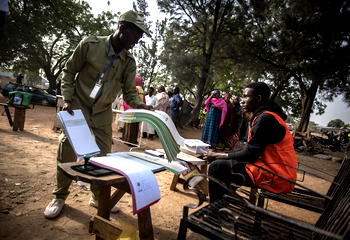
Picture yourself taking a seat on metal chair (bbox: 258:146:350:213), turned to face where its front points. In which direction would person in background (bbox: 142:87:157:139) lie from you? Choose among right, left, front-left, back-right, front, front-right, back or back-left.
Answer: front-right

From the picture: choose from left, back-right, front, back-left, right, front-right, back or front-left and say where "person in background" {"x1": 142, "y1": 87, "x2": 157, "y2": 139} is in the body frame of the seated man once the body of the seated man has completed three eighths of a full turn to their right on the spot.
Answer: left

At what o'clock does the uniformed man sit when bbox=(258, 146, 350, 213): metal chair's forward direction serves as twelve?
The uniformed man is roughly at 11 o'clock from the metal chair.

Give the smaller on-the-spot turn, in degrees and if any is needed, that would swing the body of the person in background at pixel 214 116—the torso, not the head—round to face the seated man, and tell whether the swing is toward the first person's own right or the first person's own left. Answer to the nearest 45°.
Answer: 0° — they already face them

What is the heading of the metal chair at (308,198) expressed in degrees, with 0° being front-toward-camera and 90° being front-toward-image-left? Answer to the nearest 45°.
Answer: approximately 90°

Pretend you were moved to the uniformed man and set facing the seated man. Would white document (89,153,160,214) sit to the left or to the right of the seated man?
right

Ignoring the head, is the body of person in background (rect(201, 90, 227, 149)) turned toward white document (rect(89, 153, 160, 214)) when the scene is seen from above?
yes

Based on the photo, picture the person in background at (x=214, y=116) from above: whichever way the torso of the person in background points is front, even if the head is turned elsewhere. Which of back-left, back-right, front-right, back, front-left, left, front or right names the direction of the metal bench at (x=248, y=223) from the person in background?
front

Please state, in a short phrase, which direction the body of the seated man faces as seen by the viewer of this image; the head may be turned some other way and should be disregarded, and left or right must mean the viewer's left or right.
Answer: facing to the left of the viewer

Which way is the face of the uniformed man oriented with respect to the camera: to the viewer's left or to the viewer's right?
to the viewer's right

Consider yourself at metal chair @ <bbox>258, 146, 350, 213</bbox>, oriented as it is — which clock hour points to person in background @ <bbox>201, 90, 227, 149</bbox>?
The person in background is roughly at 2 o'clock from the metal chair.

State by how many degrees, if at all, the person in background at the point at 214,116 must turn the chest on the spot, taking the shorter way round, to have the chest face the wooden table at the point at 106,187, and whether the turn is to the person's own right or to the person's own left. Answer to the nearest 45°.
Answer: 0° — they already face it

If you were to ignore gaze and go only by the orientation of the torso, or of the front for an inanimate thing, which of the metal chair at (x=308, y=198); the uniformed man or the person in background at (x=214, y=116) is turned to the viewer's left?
the metal chair

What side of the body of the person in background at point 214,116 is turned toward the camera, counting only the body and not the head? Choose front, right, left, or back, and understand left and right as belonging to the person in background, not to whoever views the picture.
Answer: front

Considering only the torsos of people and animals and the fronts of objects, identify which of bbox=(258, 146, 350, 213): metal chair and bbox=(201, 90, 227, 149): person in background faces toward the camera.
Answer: the person in background

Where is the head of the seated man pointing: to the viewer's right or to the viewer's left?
to the viewer's left

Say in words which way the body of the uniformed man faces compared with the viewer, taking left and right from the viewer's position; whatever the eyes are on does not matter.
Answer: facing the viewer and to the right of the viewer

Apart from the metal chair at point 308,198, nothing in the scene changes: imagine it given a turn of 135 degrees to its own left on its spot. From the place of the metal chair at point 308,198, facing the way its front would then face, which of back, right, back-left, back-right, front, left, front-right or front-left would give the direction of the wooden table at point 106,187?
right
